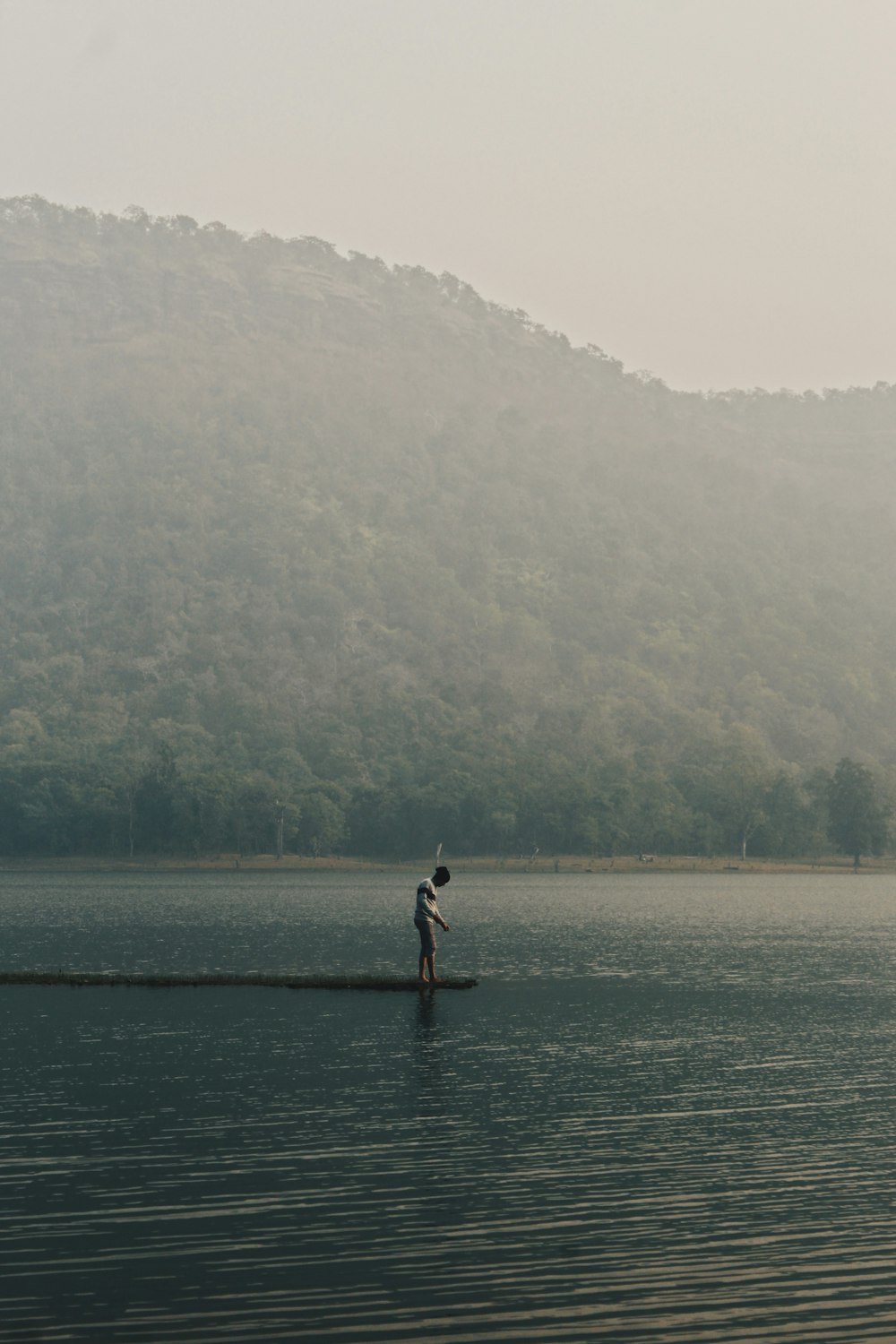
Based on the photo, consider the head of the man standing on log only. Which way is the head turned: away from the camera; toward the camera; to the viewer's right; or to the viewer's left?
to the viewer's right

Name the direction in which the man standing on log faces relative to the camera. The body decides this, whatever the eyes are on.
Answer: to the viewer's right
